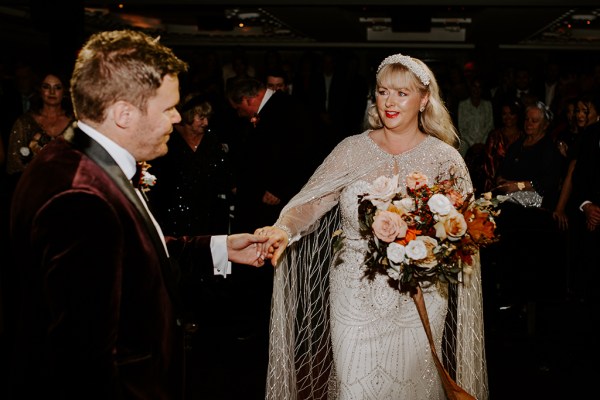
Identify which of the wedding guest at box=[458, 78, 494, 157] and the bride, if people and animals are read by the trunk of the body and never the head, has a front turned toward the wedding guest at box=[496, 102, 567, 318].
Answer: the wedding guest at box=[458, 78, 494, 157]

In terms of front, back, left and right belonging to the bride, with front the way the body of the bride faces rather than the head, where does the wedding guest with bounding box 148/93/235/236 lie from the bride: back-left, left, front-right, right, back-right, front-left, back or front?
back-right

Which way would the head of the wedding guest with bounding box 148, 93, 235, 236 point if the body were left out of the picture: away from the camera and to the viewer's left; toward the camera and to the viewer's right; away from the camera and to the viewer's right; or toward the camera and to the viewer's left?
toward the camera and to the viewer's right

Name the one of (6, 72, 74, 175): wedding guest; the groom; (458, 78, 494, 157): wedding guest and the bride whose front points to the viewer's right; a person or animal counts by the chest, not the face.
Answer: the groom

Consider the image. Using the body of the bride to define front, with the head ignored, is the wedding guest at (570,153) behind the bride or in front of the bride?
behind

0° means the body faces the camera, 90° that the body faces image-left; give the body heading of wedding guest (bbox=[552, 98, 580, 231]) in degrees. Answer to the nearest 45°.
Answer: approximately 45°

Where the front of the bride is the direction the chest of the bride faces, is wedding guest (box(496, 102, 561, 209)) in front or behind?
behind

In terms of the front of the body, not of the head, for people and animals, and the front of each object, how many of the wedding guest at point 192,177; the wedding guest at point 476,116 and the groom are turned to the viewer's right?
1

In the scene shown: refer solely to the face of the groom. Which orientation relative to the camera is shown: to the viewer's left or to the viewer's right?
to the viewer's right
